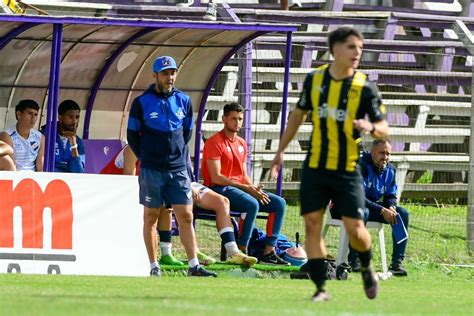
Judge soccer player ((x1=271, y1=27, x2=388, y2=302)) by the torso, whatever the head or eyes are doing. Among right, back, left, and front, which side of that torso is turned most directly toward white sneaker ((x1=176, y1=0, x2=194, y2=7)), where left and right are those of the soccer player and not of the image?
back

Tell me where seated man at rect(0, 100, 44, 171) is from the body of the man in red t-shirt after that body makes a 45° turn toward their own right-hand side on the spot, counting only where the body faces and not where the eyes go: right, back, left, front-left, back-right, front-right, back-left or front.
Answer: right

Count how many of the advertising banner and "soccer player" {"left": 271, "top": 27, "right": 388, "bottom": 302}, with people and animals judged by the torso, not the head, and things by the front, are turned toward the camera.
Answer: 2

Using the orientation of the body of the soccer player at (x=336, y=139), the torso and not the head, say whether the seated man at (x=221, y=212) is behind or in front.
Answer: behind

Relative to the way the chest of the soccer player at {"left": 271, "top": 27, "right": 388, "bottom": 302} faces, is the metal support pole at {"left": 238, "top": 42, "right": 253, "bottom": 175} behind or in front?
behind

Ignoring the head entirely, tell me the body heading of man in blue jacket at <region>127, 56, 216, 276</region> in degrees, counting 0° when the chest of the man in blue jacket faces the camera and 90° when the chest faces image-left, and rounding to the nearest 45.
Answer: approximately 315°

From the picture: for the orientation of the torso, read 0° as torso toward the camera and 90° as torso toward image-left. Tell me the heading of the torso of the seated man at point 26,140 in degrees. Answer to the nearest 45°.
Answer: approximately 315°

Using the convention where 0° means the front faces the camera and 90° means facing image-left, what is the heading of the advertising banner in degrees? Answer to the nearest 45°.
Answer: approximately 0°

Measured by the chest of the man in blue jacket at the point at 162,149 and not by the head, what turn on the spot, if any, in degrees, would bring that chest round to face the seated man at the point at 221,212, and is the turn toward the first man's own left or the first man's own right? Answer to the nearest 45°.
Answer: approximately 90° to the first man's own left
